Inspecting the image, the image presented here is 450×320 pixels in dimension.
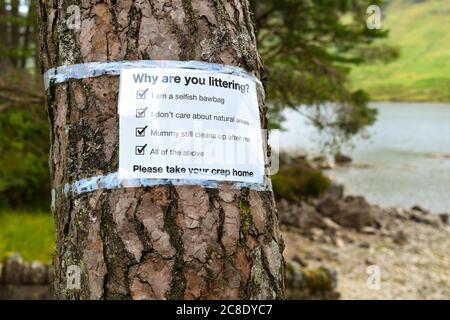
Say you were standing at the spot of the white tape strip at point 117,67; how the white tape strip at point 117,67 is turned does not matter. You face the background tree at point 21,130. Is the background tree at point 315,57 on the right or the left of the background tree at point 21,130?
right

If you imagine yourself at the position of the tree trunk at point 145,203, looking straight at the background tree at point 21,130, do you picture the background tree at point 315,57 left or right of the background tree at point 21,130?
right

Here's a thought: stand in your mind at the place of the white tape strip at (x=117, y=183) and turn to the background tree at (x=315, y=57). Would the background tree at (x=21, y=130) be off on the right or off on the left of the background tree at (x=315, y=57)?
left

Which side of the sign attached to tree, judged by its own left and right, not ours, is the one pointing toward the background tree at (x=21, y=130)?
back

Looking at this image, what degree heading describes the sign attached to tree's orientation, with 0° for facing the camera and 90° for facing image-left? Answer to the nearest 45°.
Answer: approximately 0°

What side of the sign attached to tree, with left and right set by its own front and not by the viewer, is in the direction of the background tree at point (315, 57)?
back
